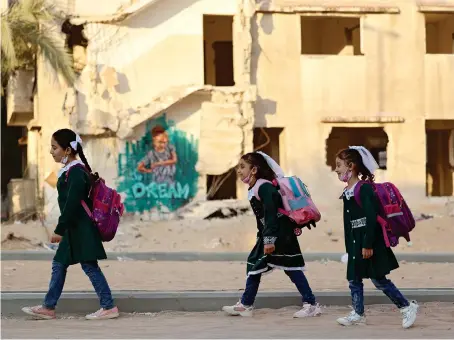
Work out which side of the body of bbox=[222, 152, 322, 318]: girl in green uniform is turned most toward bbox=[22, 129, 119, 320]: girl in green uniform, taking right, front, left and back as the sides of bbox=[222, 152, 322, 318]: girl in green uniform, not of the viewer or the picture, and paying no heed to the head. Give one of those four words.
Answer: front

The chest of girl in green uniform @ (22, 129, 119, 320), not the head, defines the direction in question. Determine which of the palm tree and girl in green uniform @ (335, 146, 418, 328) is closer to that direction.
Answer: the palm tree

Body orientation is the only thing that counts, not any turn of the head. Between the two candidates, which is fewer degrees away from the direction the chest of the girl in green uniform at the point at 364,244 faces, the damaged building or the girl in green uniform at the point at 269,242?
the girl in green uniform

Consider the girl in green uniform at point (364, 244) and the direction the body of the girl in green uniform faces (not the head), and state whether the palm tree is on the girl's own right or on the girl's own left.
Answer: on the girl's own right

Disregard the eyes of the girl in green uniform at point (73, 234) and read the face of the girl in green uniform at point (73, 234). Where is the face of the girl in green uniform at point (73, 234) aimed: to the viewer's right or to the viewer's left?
to the viewer's left

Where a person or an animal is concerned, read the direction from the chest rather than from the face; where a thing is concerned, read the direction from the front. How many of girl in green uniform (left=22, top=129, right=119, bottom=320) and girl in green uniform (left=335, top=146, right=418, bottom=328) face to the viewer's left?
2

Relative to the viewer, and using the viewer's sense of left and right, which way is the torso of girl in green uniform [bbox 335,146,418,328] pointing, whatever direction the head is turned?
facing to the left of the viewer

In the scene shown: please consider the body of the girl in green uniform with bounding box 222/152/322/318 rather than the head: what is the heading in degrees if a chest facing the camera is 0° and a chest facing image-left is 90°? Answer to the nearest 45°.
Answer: approximately 90°

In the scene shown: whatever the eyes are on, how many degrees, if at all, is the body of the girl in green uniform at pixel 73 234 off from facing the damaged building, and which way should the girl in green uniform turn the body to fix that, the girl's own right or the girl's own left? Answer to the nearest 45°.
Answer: approximately 90° to the girl's own right

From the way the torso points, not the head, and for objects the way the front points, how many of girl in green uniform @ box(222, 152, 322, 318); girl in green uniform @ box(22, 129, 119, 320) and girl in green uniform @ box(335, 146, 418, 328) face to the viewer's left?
3

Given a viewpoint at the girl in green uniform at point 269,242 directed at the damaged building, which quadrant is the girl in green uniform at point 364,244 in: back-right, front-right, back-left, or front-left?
back-right

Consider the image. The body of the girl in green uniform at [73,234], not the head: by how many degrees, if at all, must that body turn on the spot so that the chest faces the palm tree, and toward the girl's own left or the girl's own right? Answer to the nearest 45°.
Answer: approximately 90° to the girl's own right

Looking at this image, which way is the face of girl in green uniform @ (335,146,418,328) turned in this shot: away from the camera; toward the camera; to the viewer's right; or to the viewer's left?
to the viewer's left

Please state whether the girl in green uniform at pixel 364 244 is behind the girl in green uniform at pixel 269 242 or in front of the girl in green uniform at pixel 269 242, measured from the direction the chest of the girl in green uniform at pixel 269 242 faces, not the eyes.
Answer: behind

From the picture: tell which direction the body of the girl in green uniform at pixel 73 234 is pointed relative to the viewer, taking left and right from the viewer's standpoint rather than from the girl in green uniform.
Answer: facing to the left of the viewer

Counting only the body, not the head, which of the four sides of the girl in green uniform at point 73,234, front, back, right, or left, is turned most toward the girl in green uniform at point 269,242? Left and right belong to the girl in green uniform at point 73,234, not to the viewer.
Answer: back
